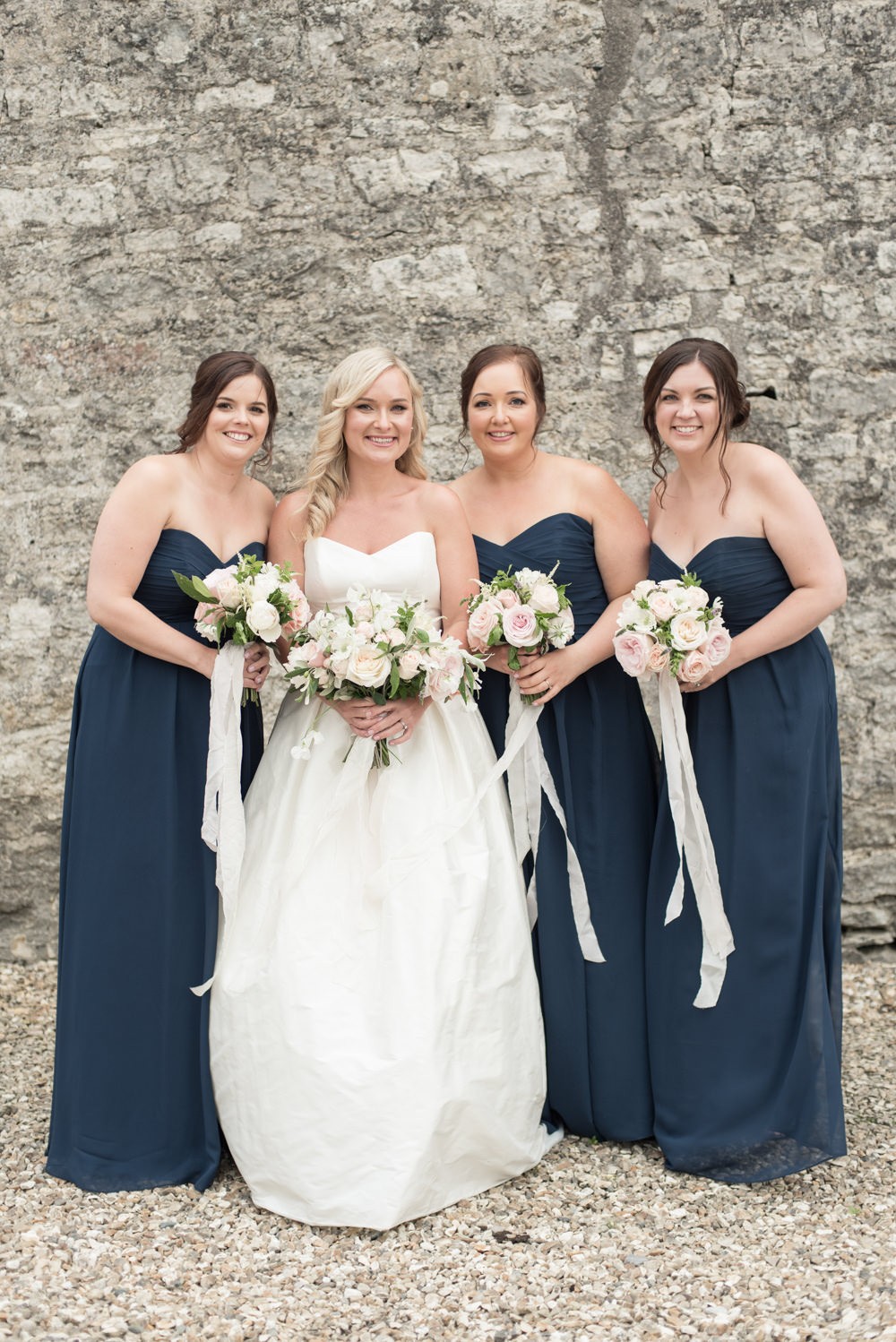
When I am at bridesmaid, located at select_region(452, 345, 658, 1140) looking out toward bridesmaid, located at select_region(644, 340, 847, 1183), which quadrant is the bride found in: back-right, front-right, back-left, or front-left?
back-right

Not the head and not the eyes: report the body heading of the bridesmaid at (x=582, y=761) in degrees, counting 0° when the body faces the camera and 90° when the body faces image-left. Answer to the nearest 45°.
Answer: approximately 45°

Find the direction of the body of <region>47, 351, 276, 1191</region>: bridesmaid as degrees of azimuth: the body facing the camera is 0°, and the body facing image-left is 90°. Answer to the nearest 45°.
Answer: approximately 315°

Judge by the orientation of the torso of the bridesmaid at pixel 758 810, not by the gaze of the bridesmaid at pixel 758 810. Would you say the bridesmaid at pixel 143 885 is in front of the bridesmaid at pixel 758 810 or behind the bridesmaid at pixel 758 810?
in front

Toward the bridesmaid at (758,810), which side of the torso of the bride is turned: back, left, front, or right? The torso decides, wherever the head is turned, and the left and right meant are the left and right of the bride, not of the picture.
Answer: left

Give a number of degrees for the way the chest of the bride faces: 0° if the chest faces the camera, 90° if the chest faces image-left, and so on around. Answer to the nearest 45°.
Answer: approximately 0°

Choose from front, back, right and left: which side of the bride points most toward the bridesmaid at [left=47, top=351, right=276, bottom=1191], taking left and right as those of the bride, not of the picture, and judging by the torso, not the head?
right

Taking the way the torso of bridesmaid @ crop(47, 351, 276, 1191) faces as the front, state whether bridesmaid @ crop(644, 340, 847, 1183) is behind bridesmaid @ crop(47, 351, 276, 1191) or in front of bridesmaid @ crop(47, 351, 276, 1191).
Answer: in front
